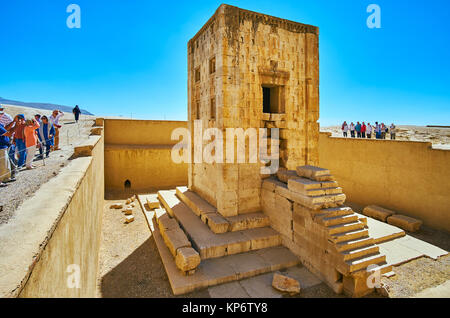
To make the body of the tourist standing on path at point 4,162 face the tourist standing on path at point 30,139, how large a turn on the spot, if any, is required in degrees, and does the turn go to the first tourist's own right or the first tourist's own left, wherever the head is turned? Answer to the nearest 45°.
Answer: approximately 90° to the first tourist's own left

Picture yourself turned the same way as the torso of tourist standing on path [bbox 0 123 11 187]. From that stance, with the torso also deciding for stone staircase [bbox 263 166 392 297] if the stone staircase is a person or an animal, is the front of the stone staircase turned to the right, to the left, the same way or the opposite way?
to the right

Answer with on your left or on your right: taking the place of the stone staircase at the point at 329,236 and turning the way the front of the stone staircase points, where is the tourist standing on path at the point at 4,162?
on your right

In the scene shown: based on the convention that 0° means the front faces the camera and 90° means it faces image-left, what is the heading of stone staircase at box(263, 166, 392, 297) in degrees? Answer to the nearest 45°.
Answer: approximately 315°

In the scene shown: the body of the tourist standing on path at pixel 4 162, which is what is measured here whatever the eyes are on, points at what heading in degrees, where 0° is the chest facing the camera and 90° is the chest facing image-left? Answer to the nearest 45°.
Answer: approximately 270°
